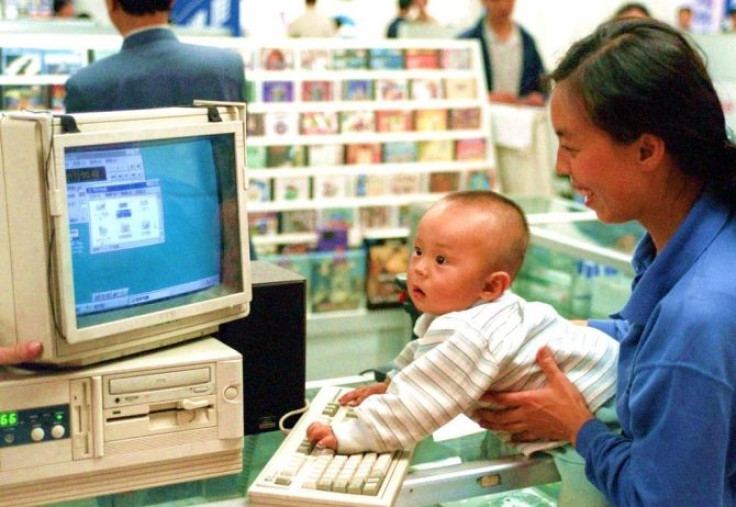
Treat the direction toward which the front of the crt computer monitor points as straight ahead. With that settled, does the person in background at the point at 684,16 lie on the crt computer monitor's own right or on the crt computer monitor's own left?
on the crt computer monitor's own left

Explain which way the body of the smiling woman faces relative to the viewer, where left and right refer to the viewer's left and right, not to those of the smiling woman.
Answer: facing to the left of the viewer

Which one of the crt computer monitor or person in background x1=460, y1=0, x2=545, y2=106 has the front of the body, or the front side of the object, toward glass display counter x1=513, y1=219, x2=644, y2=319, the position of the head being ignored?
the person in background

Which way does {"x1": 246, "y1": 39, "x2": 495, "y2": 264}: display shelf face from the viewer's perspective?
toward the camera

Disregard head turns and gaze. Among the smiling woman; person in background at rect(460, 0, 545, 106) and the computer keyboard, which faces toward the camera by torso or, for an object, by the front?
the person in background

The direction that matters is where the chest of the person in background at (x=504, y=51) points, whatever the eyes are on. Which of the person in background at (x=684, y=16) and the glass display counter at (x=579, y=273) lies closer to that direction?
the glass display counter

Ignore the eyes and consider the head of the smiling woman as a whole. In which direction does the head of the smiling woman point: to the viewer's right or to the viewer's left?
to the viewer's left

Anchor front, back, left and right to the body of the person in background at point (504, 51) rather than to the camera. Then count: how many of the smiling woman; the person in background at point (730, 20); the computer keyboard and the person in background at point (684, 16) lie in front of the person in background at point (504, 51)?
2

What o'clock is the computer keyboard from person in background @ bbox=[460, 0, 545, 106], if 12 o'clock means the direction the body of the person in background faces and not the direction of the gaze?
The computer keyboard is roughly at 12 o'clock from the person in background.

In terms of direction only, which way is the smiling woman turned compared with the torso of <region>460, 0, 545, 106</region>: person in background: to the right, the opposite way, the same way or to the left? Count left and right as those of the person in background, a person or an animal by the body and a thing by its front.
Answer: to the right

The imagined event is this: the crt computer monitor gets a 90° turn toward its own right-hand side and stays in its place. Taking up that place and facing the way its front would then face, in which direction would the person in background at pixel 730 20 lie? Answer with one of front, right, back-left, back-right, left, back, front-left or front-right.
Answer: back

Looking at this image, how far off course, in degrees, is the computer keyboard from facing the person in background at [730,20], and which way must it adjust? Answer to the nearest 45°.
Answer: approximately 45° to its left
